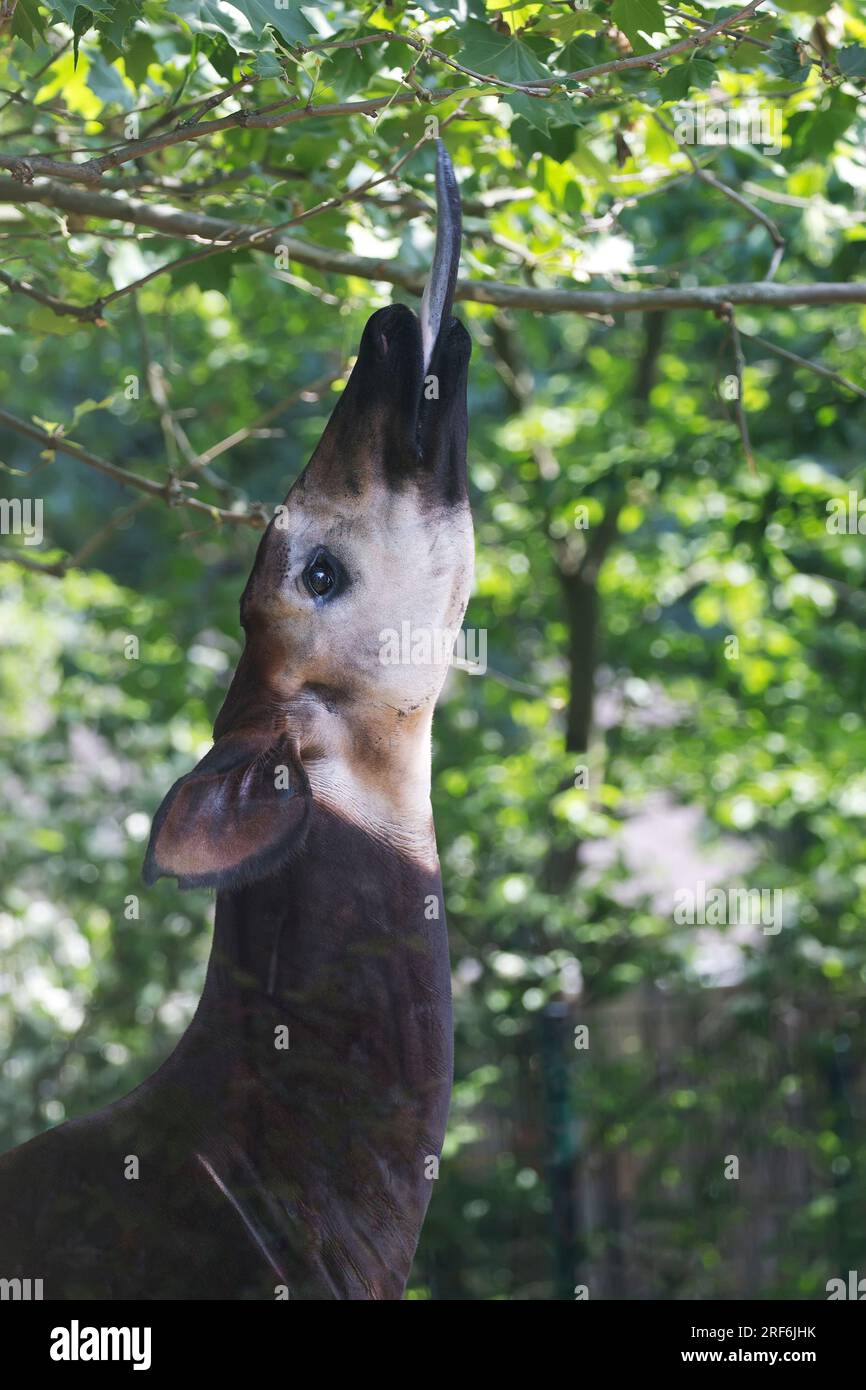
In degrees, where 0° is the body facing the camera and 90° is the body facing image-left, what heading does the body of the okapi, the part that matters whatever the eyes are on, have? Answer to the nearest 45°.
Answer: approximately 270°
